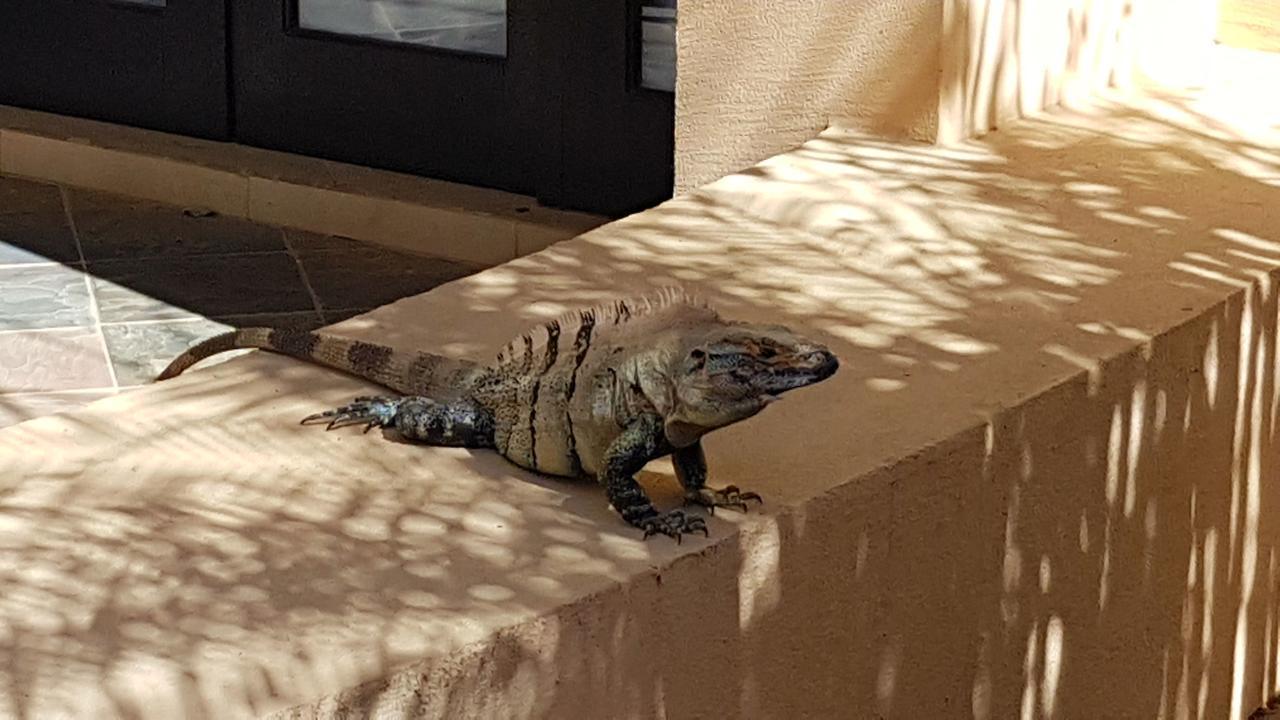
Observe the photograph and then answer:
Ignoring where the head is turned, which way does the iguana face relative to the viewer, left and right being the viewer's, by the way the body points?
facing the viewer and to the right of the viewer
